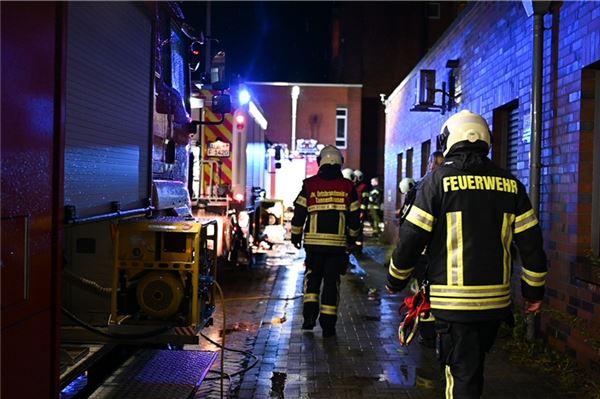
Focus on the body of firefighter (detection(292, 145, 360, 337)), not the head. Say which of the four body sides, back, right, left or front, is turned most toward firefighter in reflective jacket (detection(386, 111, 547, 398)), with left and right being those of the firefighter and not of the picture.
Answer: back

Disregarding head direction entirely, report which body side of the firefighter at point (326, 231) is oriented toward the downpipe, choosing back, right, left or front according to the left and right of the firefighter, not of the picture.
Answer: right

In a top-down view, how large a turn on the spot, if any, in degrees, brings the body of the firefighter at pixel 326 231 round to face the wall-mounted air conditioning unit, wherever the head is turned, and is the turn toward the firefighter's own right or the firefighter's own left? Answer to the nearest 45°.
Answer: approximately 45° to the firefighter's own right

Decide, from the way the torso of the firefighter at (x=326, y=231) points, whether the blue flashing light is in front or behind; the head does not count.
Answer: in front

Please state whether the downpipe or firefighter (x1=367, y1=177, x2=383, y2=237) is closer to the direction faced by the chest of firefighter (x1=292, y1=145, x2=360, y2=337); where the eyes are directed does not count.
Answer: the firefighter

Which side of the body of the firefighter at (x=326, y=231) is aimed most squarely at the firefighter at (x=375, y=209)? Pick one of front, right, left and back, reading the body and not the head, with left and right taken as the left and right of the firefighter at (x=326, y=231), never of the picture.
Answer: front

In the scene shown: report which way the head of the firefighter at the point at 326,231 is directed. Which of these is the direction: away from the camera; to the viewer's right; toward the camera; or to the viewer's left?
away from the camera

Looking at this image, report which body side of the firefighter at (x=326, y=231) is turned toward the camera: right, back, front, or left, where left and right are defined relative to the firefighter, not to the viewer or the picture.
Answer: back
